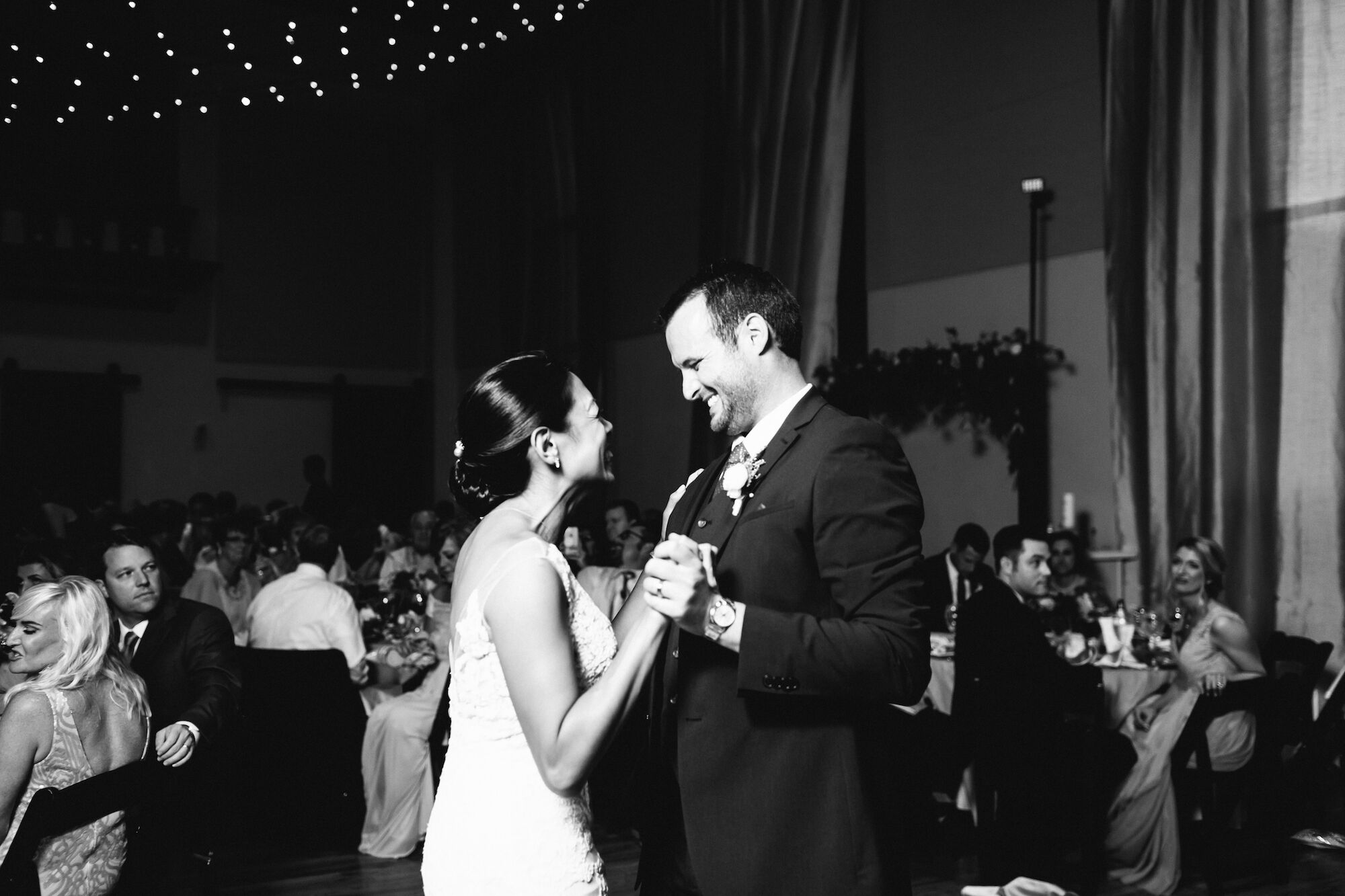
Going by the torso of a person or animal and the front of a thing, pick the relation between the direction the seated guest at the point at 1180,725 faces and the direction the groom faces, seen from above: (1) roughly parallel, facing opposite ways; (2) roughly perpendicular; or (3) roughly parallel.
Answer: roughly parallel

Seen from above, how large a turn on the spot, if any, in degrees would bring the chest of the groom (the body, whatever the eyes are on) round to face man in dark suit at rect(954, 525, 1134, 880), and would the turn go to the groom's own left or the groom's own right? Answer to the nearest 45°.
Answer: approximately 135° to the groom's own right

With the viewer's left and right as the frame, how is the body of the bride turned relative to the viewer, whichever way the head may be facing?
facing to the right of the viewer

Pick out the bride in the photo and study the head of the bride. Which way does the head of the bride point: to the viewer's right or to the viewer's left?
to the viewer's right

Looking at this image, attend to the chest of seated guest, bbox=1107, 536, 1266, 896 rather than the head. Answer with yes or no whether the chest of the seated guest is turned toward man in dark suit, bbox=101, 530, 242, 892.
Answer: yes

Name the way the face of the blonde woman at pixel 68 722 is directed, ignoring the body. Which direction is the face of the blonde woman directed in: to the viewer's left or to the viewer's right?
to the viewer's left

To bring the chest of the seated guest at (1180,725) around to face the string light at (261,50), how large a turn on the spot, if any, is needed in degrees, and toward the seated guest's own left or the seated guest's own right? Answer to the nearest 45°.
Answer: approximately 90° to the seated guest's own right

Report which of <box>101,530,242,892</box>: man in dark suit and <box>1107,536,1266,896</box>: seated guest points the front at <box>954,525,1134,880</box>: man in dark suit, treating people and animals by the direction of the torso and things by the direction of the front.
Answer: the seated guest

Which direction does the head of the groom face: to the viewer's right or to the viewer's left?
to the viewer's left

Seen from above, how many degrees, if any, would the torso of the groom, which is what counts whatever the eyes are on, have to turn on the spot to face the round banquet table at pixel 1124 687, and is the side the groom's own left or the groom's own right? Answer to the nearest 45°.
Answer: approximately 135° to the groom's own right

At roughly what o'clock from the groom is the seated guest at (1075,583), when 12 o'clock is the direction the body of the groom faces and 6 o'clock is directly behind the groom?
The seated guest is roughly at 5 o'clock from the groom.
